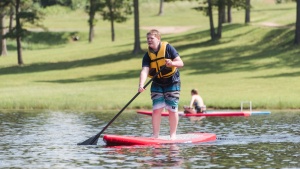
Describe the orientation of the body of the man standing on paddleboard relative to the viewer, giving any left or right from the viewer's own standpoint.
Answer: facing the viewer and to the left of the viewer

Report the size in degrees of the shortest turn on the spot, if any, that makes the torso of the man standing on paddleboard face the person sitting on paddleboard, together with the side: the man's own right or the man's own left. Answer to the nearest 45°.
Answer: approximately 135° to the man's own right
